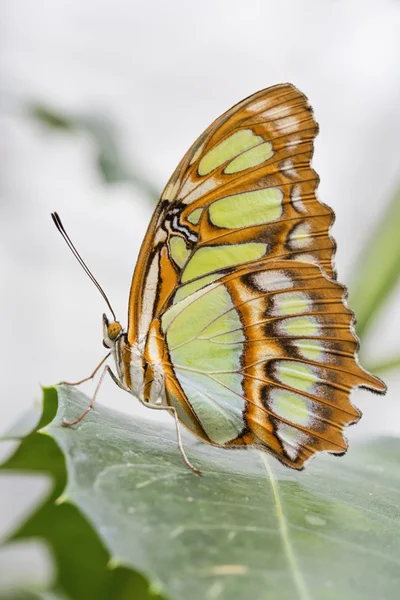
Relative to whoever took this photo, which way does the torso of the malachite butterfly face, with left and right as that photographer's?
facing to the left of the viewer

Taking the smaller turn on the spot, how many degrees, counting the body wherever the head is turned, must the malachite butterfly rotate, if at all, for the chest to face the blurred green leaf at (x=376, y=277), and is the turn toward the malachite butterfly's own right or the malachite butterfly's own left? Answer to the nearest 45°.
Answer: approximately 135° to the malachite butterfly's own right

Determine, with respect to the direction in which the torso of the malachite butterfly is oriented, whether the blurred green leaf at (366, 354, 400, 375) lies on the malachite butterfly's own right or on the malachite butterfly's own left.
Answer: on the malachite butterfly's own right

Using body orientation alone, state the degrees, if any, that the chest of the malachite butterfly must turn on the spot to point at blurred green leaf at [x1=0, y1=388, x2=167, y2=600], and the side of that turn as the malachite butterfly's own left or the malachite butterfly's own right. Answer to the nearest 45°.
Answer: approximately 45° to the malachite butterfly's own left

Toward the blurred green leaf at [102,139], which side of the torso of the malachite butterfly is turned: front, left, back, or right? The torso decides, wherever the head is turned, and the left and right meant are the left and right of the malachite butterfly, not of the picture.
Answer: right
